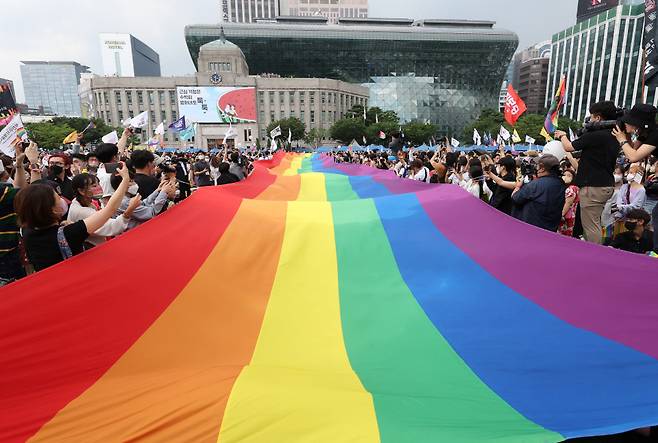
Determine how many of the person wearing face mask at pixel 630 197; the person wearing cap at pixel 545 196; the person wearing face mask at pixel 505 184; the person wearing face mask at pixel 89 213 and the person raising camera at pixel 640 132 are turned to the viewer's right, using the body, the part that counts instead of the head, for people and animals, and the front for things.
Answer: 1

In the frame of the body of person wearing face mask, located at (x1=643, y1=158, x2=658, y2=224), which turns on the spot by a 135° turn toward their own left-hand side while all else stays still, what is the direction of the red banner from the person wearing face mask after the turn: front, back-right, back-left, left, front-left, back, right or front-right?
back-left

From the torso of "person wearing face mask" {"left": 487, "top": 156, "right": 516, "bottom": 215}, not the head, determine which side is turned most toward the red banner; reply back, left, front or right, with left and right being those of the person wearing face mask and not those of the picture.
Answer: right

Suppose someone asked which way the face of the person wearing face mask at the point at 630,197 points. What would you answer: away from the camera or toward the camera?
toward the camera

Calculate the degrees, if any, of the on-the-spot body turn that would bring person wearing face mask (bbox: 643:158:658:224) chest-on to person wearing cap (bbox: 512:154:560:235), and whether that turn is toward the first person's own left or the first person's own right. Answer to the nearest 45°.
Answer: approximately 45° to the first person's own left

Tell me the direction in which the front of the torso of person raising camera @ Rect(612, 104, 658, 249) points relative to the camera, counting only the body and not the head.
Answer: to the viewer's left

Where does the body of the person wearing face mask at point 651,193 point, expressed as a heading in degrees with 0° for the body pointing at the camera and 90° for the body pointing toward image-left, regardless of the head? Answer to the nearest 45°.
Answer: approximately 45°

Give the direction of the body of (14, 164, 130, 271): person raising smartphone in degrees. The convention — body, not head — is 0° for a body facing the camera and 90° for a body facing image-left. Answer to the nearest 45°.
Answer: approximately 225°

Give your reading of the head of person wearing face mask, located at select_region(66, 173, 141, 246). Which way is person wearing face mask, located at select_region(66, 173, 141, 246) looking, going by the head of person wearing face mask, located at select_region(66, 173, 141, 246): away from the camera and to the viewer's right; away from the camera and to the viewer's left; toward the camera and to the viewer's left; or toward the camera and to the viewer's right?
toward the camera and to the viewer's right

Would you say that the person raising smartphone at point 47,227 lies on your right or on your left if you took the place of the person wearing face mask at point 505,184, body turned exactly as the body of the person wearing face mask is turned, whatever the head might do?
on your left

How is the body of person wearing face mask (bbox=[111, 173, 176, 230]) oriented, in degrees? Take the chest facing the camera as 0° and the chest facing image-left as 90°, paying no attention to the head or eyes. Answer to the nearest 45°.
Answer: approximately 270°

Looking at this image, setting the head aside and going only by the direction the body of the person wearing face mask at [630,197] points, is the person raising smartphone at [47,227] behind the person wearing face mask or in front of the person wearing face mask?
in front

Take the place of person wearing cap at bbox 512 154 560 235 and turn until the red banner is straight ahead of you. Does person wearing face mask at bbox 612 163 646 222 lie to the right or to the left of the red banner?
right

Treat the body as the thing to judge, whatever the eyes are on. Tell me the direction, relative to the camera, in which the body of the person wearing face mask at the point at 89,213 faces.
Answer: to the viewer's right

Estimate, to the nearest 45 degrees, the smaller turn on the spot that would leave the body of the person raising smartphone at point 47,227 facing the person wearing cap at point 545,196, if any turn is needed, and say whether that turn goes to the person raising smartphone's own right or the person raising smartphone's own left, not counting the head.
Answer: approximately 45° to the person raising smartphone's own right

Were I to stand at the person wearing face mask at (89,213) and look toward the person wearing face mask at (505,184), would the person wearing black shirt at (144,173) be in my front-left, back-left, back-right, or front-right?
front-left
